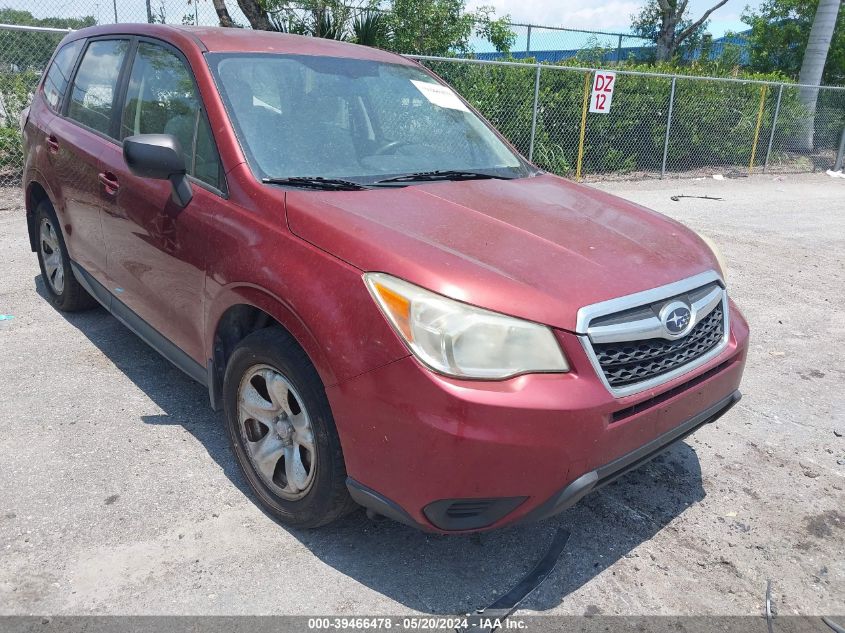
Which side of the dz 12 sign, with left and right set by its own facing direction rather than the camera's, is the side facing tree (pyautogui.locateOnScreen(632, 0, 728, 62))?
back

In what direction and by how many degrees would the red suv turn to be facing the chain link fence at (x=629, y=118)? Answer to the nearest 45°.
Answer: approximately 135° to its left

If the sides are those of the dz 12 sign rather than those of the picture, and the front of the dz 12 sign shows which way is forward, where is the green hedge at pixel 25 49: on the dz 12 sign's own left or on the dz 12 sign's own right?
on the dz 12 sign's own right

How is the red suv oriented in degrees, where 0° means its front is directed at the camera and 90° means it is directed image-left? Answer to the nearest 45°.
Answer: approximately 315°

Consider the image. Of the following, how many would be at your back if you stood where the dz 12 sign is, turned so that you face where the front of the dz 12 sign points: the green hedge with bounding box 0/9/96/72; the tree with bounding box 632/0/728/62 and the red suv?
1

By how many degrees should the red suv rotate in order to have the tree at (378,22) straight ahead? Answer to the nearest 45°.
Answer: approximately 135° to its left

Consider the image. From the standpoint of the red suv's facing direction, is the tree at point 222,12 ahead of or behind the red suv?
behind

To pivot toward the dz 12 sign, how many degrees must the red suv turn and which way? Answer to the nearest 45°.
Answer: approximately 135° to its left

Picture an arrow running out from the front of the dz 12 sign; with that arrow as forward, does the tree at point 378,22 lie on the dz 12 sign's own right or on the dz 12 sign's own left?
on the dz 12 sign's own right

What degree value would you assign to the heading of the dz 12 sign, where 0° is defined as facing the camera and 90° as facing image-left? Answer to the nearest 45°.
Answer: approximately 0°

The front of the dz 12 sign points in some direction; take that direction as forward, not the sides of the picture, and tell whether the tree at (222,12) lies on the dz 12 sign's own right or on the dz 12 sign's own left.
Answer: on the dz 12 sign's own right

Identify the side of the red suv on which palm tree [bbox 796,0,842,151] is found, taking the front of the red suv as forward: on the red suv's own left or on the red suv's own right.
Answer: on the red suv's own left

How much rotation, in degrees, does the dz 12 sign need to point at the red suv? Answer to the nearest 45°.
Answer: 0° — it already faces it

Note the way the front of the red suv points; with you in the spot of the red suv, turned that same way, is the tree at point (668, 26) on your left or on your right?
on your left
